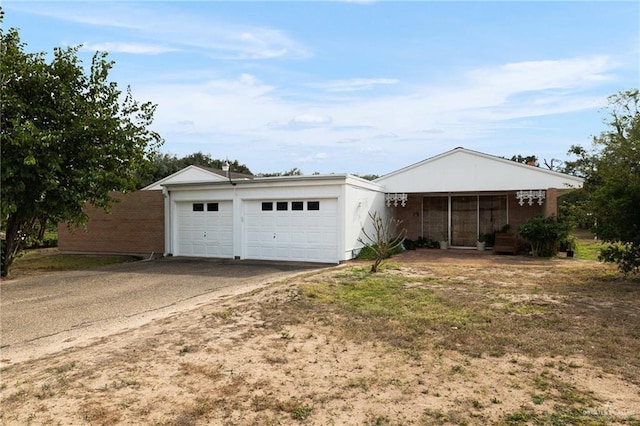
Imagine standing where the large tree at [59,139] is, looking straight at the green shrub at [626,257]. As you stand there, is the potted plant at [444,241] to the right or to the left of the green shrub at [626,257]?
left

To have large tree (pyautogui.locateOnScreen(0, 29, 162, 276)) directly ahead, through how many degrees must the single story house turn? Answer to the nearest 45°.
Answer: approximately 45° to its right

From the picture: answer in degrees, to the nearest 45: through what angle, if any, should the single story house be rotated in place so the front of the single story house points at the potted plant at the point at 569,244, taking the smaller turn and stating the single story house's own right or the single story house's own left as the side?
approximately 90° to the single story house's own left

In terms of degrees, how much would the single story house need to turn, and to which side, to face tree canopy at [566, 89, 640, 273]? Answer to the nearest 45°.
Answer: approximately 45° to its left

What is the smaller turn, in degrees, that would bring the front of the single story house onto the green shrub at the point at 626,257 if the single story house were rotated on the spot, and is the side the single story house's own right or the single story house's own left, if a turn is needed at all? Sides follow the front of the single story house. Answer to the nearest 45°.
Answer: approximately 45° to the single story house's own left

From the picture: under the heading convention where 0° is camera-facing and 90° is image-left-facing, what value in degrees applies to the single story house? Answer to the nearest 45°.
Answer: approximately 0°
